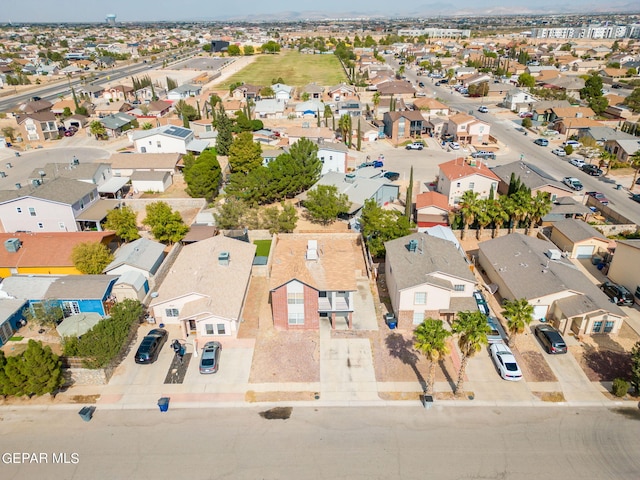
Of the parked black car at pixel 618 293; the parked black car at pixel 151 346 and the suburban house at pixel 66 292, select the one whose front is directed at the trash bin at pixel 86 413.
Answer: the suburban house

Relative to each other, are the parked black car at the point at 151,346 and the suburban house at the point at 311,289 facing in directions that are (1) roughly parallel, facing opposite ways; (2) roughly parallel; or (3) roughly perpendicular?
roughly parallel, facing opposite ways

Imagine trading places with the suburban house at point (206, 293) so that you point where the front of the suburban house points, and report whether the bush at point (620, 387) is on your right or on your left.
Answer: on your left

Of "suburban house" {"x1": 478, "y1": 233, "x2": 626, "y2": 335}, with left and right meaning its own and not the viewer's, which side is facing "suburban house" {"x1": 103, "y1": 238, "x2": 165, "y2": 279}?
right

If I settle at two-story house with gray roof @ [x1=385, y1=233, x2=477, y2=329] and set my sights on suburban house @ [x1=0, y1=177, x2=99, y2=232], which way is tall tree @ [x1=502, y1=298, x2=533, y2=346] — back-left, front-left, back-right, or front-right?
back-left

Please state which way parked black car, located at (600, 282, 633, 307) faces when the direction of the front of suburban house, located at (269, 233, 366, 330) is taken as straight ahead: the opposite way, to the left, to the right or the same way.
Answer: the opposite way

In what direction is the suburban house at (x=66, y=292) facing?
toward the camera

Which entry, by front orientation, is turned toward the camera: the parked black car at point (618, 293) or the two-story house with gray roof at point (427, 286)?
the two-story house with gray roof

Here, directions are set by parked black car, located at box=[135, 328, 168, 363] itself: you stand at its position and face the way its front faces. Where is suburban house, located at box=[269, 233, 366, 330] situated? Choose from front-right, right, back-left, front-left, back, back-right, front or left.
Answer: front-right

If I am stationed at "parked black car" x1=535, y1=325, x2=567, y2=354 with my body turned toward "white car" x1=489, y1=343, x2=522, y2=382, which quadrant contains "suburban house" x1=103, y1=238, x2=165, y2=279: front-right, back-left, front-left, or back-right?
front-right

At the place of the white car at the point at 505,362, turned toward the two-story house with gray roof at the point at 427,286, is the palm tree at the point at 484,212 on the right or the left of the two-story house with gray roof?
right

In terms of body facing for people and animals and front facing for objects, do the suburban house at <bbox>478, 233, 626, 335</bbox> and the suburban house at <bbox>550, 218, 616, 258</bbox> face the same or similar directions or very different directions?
same or similar directions

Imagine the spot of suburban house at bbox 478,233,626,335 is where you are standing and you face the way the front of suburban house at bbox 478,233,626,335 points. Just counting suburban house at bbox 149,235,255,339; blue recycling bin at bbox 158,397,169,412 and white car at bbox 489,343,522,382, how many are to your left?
0

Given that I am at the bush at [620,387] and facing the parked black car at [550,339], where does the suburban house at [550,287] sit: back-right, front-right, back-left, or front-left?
front-right

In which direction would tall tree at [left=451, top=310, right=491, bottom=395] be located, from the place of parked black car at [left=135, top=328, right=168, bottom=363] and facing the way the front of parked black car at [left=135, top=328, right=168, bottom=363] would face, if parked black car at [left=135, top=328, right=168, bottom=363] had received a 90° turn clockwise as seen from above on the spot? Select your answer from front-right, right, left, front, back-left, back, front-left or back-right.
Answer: front

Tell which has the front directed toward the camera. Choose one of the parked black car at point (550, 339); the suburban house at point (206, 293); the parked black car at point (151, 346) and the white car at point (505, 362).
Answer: the suburban house

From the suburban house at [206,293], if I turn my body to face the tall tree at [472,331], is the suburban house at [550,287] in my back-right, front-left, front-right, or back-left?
front-left
